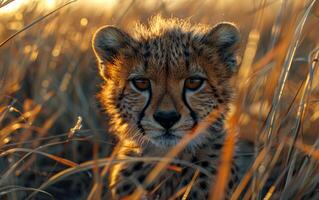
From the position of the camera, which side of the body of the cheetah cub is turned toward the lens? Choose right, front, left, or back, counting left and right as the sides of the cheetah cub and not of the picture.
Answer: front
